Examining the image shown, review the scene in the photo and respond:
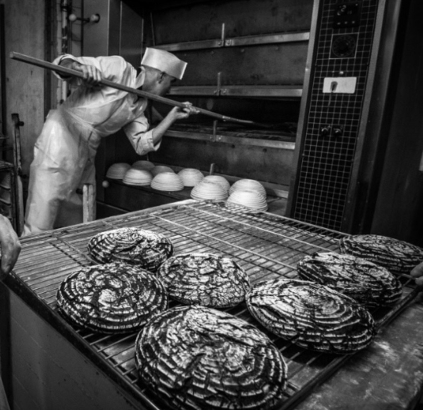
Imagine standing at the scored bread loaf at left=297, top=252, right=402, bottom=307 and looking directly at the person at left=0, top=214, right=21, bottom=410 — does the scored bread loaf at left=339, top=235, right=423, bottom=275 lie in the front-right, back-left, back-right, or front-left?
back-right

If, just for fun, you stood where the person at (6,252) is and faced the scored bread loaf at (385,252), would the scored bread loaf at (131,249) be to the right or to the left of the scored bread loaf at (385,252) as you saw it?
left

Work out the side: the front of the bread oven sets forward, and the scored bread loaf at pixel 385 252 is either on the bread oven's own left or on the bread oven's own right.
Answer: on the bread oven's own left

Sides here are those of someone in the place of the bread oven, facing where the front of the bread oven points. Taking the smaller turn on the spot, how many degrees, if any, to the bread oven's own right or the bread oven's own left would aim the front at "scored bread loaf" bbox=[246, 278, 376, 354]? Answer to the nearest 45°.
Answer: approximately 45° to the bread oven's own left

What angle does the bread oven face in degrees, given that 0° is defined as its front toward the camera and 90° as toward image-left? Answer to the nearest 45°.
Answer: approximately 45°

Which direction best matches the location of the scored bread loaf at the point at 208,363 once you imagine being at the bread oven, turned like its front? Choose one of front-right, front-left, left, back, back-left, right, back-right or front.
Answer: front-left

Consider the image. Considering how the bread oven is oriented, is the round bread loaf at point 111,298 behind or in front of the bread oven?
in front

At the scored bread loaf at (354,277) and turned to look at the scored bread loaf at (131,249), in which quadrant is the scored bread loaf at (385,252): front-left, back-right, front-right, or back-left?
back-right

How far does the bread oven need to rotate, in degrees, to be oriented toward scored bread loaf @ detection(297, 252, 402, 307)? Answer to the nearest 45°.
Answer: approximately 45° to its left

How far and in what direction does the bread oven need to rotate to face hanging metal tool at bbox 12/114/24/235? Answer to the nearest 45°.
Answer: approximately 45° to its right

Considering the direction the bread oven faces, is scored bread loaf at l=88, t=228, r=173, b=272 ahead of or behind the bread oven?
ahead
